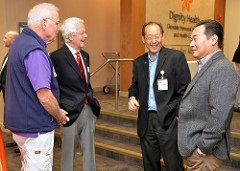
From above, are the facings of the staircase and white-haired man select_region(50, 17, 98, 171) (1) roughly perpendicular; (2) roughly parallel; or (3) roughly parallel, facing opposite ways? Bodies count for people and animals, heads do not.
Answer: roughly perpendicular

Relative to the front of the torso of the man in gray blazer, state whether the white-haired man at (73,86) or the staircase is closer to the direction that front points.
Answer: the white-haired man

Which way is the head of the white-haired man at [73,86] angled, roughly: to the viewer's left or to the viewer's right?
to the viewer's right

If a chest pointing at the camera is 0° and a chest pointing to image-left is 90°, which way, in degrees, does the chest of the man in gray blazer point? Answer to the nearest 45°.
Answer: approximately 90°

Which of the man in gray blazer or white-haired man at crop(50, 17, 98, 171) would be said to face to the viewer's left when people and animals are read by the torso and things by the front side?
the man in gray blazer

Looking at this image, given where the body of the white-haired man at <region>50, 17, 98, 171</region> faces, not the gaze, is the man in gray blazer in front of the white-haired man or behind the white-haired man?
in front

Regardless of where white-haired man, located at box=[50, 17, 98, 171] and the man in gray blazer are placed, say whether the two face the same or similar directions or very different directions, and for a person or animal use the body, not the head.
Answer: very different directions

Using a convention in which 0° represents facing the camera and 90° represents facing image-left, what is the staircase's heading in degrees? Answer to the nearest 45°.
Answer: approximately 45°

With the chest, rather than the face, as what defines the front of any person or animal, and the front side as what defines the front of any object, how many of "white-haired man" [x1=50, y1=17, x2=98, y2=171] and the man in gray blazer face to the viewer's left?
1

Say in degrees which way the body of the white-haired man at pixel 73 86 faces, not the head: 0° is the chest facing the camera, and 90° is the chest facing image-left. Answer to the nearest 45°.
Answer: approximately 315°

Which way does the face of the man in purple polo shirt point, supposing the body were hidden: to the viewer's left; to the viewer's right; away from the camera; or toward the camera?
to the viewer's right
